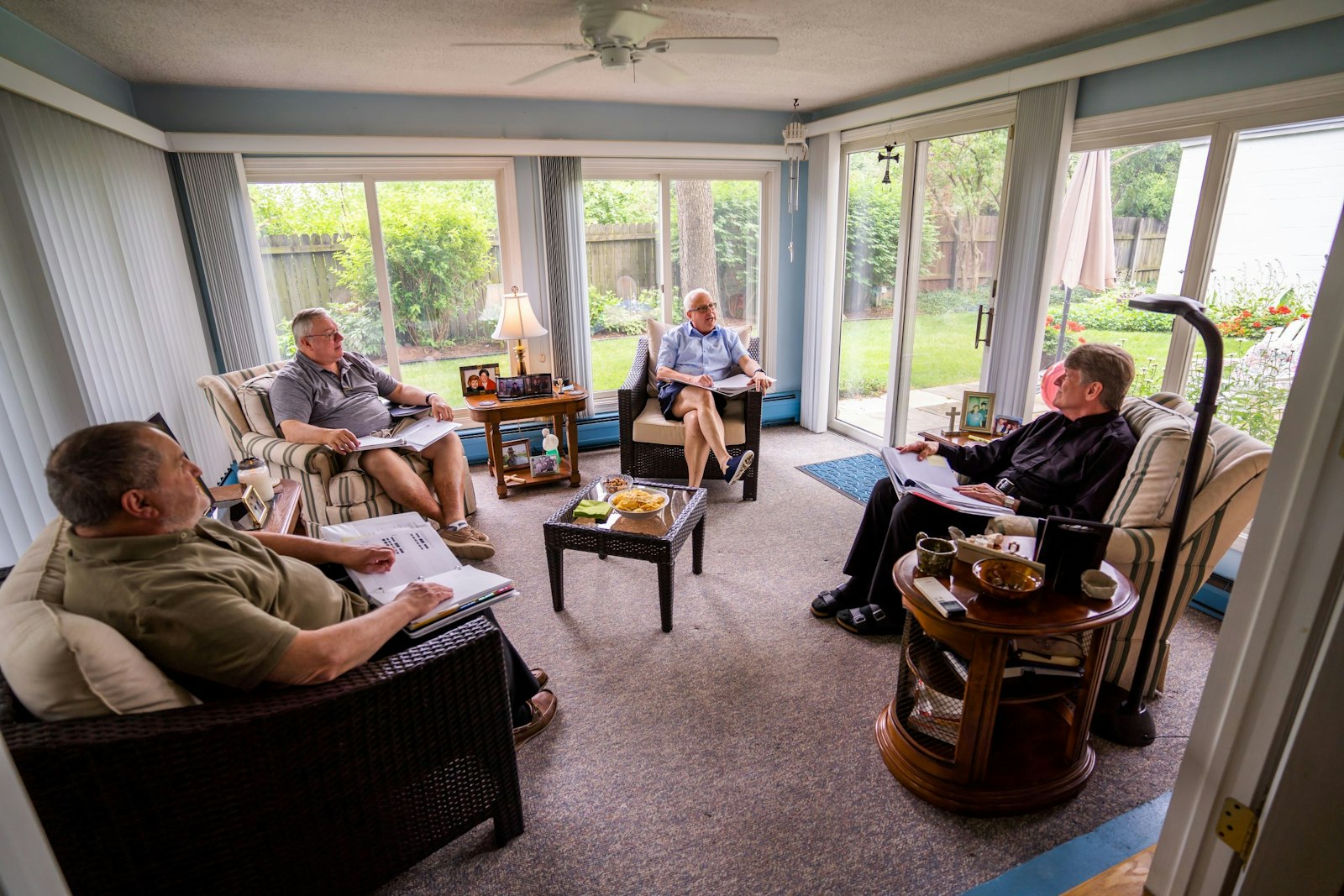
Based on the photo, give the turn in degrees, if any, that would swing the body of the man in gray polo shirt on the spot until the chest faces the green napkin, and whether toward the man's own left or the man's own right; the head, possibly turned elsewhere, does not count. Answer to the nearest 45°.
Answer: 0° — they already face it

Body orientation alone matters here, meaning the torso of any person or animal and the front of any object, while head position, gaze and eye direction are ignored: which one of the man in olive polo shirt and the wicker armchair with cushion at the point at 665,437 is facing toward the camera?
the wicker armchair with cushion

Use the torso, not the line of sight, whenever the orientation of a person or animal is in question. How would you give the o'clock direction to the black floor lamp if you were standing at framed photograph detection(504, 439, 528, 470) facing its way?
The black floor lamp is roughly at 11 o'clock from the framed photograph.

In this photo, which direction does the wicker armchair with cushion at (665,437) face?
toward the camera

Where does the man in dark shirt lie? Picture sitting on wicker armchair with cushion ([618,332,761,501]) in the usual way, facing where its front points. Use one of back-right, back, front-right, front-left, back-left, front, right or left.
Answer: front-left

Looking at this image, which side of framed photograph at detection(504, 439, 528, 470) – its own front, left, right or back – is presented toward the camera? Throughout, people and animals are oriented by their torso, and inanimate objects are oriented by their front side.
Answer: front

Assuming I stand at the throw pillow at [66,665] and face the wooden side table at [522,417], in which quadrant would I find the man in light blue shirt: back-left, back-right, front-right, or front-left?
front-right

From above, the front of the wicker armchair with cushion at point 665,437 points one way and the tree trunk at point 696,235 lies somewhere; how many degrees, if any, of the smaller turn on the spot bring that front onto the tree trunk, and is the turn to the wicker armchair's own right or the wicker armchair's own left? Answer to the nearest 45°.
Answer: approximately 180°

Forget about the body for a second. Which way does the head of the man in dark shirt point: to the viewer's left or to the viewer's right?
to the viewer's left

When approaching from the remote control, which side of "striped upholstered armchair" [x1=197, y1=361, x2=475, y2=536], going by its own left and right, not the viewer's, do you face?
front

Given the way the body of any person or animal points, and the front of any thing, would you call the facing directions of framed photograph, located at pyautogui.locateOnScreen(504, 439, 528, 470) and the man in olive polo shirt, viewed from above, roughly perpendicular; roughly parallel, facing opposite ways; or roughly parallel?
roughly perpendicular

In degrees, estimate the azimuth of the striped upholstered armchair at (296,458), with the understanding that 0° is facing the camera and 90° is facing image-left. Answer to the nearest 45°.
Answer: approximately 315°

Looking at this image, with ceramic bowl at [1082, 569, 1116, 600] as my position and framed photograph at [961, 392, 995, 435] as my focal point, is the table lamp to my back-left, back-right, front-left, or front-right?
front-left

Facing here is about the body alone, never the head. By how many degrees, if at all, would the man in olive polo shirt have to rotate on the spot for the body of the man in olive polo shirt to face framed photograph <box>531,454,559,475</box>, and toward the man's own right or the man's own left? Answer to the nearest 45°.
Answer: approximately 45° to the man's own left

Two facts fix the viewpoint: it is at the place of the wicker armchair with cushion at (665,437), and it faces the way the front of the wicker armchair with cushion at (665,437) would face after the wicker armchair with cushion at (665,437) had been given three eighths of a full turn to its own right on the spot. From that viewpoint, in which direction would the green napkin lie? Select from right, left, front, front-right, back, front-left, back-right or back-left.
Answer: back-left

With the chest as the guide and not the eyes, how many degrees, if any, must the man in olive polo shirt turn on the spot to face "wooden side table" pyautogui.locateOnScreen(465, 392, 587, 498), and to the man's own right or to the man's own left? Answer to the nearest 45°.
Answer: approximately 45° to the man's own left

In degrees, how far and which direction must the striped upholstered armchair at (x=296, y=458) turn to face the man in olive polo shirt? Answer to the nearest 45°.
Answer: approximately 45° to its right

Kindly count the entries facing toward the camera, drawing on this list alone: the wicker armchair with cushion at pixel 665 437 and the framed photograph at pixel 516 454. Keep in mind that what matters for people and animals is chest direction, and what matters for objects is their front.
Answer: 2

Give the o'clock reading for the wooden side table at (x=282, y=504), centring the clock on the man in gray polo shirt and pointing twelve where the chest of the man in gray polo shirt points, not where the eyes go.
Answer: The wooden side table is roughly at 2 o'clock from the man in gray polo shirt.

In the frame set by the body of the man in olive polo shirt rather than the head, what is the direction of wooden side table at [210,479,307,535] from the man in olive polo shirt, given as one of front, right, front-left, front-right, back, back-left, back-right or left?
left
